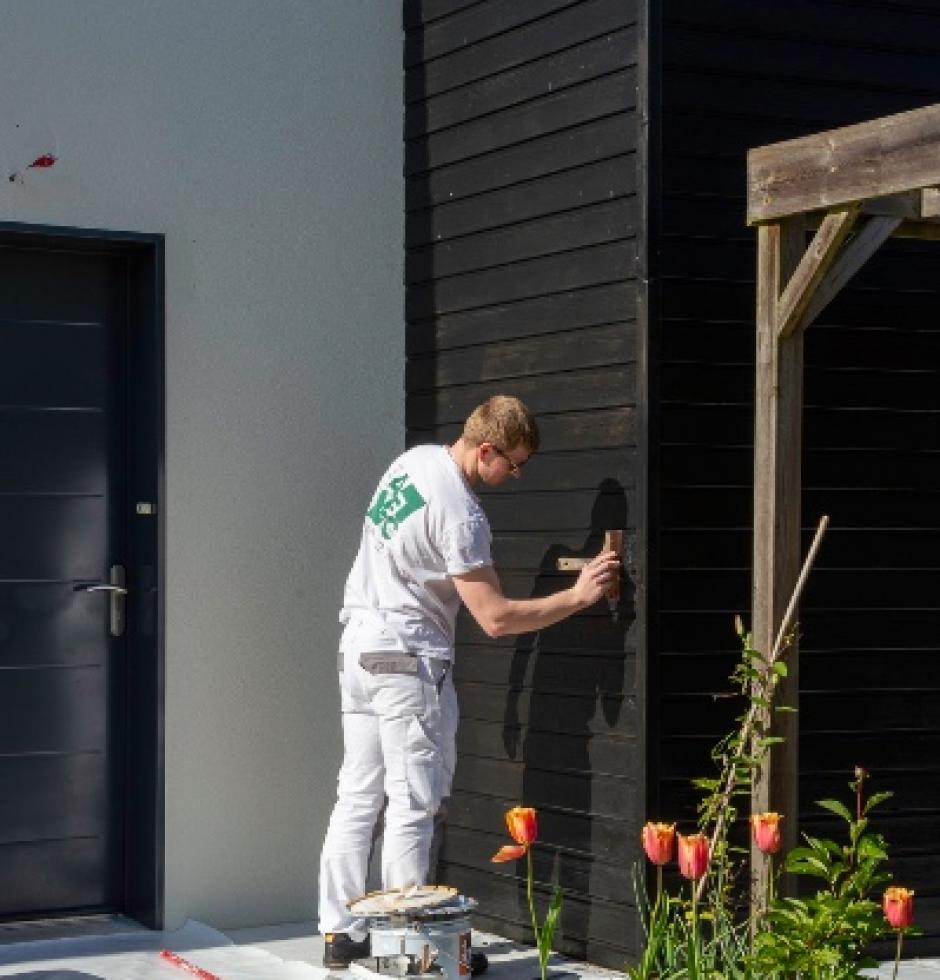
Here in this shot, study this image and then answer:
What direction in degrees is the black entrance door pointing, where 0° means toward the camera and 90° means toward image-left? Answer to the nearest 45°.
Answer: approximately 0°

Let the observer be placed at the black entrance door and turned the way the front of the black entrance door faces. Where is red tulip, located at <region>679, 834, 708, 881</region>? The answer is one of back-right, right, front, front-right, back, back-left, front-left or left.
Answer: front-left

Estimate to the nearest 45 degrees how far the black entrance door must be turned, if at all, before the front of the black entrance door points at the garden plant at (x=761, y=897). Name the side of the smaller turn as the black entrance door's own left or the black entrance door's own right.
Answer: approximately 45° to the black entrance door's own left

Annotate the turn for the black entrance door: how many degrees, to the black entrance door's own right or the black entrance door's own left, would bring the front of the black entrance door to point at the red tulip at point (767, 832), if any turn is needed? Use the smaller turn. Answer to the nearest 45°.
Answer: approximately 45° to the black entrance door's own left

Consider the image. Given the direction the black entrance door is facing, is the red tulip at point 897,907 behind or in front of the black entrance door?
in front
